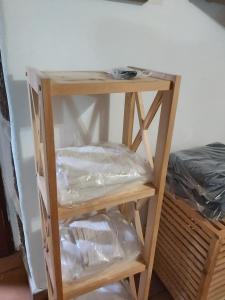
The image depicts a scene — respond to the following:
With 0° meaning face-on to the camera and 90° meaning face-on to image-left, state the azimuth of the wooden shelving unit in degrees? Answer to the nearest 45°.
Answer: approximately 0°
